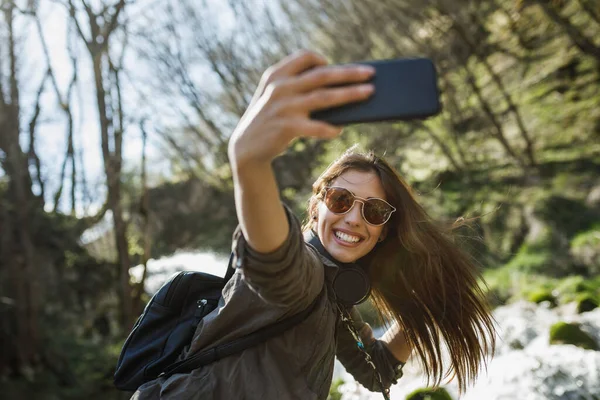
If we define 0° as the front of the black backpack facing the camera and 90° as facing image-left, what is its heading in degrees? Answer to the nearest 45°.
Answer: approximately 90°

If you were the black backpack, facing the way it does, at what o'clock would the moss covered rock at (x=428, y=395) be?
The moss covered rock is roughly at 4 o'clock from the black backpack.

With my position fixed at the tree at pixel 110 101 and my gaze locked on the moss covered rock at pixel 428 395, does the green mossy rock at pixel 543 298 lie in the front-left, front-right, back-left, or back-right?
front-left

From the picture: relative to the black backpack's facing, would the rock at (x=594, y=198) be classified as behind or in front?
behind

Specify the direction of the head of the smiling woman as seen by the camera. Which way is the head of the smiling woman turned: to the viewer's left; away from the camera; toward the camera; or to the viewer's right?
toward the camera
